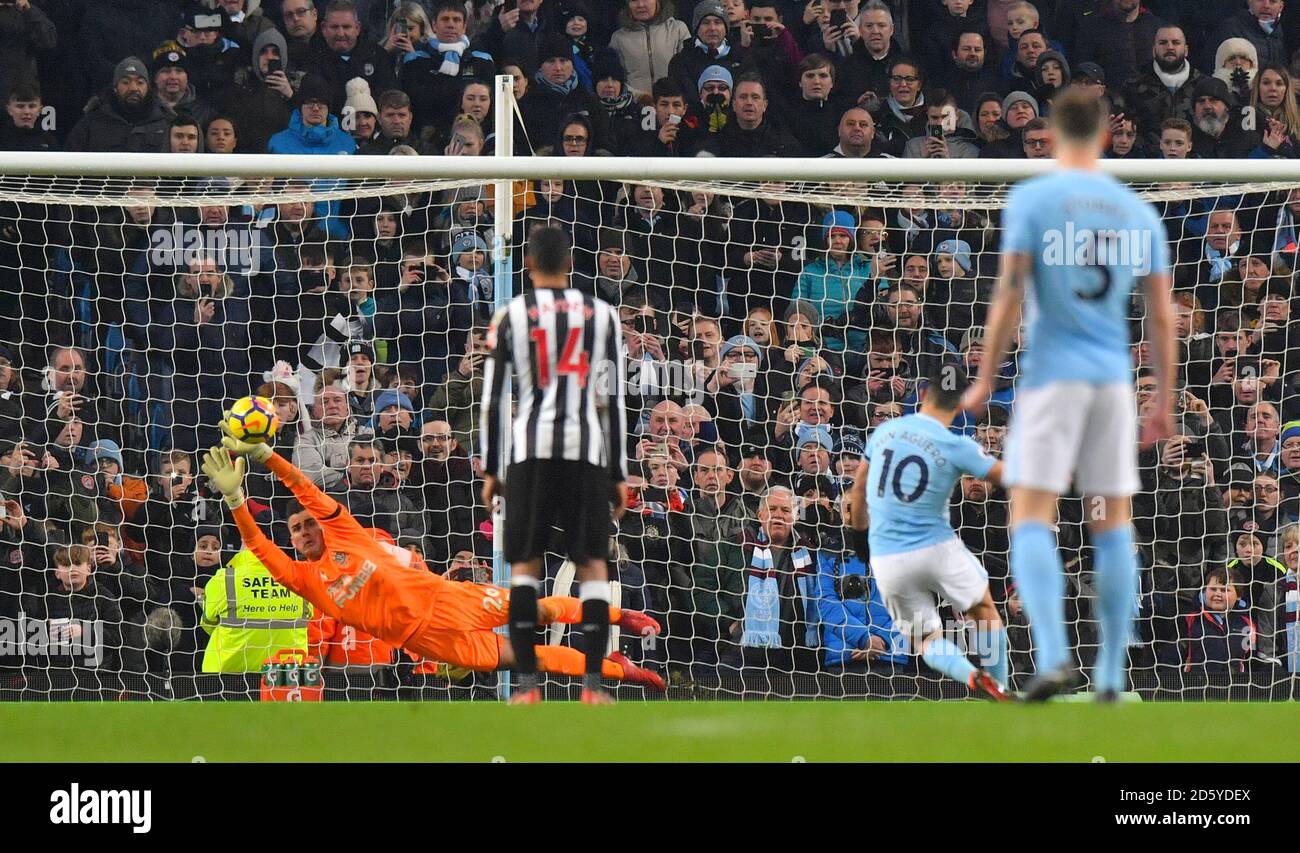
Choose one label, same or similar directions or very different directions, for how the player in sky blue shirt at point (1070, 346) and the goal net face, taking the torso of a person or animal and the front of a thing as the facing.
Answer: very different directions

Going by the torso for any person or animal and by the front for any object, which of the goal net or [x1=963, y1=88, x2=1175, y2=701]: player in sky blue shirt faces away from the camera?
the player in sky blue shirt

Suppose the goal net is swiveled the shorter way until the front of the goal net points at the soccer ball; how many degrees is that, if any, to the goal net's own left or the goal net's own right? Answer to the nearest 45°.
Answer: approximately 45° to the goal net's own right

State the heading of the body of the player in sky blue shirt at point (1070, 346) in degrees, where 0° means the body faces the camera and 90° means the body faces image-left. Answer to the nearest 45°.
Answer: approximately 180°

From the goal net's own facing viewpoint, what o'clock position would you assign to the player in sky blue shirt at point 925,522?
The player in sky blue shirt is roughly at 11 o'clock from the goal net.

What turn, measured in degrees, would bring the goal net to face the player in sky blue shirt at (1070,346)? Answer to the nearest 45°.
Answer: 0° — it already faces them

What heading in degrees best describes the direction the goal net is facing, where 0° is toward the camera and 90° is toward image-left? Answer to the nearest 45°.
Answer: approximately 0°

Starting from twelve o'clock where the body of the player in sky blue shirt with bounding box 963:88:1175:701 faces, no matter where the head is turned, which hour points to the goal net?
The goal net is roughly at 11 o'clock from the player in sky blue shirt.

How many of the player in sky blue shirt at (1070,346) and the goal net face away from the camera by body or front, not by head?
1
